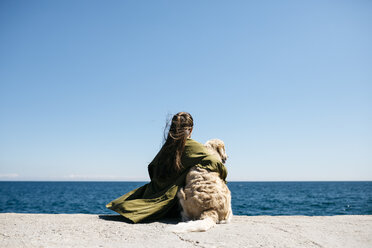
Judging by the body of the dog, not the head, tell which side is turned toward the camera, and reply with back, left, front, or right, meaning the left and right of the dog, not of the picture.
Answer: back

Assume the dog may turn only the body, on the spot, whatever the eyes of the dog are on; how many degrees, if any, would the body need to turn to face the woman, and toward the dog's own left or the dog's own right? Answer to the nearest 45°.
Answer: approximately 45° to the dog's own left
